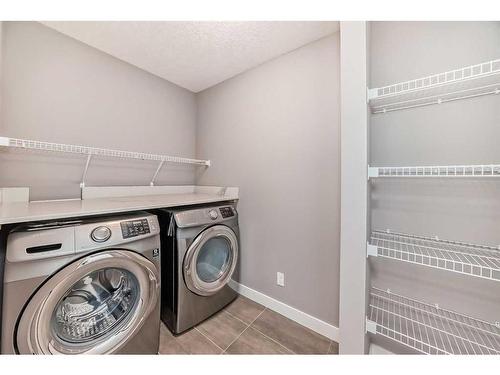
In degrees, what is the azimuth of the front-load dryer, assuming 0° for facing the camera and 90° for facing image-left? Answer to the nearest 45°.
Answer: approximately 315°

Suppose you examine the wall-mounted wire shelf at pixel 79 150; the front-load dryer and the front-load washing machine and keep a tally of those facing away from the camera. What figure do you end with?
0

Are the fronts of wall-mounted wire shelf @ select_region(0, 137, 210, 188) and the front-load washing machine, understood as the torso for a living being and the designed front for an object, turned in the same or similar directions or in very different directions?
same or similar directions

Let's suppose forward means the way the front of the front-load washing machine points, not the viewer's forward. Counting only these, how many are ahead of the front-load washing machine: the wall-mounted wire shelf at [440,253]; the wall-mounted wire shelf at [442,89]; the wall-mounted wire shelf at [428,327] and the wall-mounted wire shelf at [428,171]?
4

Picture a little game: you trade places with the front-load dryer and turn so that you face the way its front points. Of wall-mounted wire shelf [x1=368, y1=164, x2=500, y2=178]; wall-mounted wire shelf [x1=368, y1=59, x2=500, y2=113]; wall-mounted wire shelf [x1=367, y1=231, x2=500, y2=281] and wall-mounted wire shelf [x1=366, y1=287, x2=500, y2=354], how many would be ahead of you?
4

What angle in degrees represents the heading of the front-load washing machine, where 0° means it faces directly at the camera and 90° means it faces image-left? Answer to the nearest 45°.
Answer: approximately 315°

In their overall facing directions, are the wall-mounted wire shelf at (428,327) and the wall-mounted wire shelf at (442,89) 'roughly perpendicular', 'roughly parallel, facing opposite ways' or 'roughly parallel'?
roughly parallel

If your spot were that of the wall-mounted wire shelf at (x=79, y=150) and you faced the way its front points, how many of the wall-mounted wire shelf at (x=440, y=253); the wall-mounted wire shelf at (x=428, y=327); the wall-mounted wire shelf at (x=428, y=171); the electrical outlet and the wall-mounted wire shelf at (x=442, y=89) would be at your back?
0

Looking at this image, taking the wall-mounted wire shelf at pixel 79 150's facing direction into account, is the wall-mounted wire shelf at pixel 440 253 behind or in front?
in front

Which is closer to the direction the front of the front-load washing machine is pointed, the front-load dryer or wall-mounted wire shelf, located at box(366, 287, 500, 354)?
the wall-mounted wire shelf

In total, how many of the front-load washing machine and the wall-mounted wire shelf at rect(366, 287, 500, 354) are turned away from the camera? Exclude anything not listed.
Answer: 0

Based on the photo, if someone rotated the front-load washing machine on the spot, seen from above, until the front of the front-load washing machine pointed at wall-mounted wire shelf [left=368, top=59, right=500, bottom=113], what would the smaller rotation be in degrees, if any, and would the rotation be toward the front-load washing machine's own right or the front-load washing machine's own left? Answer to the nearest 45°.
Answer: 0° — it already faces it
